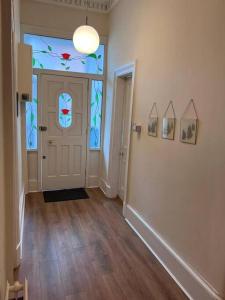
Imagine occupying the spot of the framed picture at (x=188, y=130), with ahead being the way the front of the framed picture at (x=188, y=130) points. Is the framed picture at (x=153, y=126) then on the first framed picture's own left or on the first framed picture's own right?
on the first framed picture's own right

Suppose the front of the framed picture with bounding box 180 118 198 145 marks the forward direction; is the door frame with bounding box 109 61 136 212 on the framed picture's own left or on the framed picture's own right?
on the framed picture's own right

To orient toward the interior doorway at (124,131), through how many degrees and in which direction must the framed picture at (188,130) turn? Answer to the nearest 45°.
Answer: approximately 90° to its right

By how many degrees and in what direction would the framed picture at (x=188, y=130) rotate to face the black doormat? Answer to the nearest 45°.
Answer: approximately 90° to its right

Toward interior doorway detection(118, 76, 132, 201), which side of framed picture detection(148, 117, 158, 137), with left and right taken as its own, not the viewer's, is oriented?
right

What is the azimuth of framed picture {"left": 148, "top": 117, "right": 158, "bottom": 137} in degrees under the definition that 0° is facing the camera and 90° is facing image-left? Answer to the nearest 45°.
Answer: approximately 45°

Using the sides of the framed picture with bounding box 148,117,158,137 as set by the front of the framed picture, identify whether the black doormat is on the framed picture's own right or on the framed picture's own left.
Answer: on the framed picture's own right

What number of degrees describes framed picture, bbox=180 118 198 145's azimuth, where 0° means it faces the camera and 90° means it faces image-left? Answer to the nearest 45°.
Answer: approximately 45°
